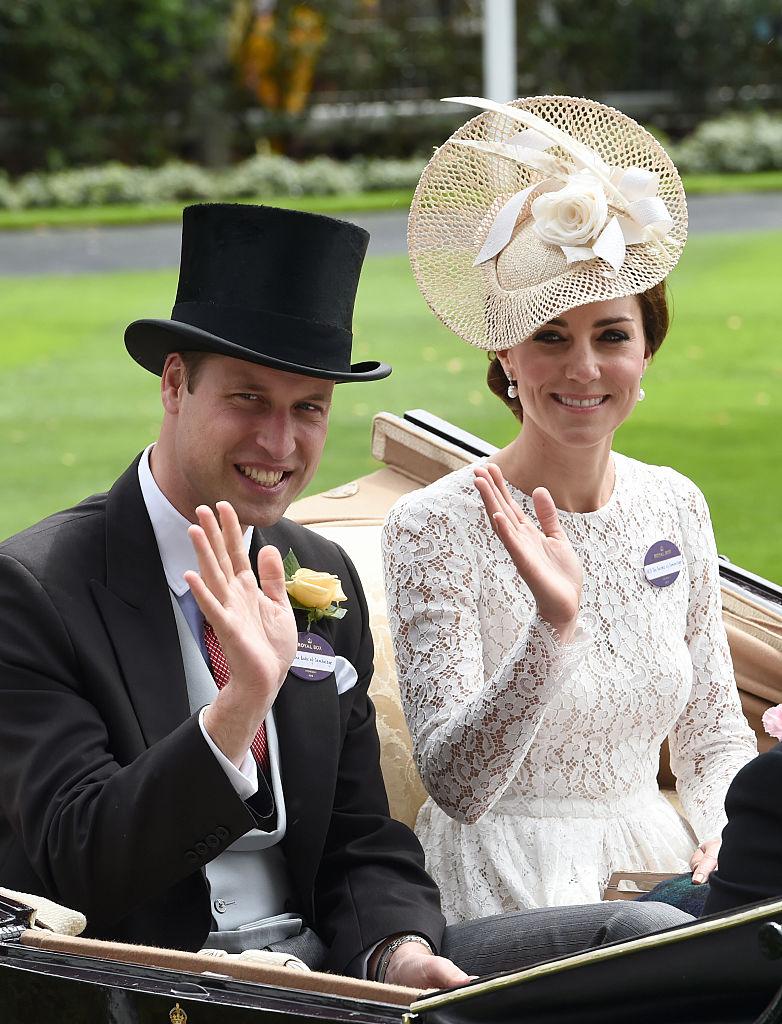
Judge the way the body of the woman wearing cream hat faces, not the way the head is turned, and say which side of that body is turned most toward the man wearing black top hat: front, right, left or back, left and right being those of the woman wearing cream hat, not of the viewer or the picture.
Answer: right

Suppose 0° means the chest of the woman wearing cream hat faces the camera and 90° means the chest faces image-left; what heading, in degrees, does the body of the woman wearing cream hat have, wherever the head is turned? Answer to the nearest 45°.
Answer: approximately 315°

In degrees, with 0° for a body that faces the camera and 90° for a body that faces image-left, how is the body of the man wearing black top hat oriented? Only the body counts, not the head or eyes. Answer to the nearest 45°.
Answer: approximately 315°

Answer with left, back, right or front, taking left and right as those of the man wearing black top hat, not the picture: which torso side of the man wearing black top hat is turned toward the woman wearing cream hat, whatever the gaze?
left
